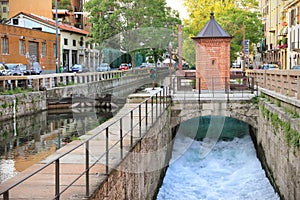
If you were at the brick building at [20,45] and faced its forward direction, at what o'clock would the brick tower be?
The brick tower is roughly at 1 o'clock from the brick building.

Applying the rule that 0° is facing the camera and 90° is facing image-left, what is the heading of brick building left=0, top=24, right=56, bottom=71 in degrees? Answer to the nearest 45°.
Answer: approximately 315°

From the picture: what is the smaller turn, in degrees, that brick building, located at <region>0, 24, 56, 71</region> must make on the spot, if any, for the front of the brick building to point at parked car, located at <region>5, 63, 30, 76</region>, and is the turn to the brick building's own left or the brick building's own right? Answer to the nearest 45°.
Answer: approximately 45° to the brick building's own right

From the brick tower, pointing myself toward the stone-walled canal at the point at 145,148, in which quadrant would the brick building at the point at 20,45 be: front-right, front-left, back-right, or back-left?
back-right
